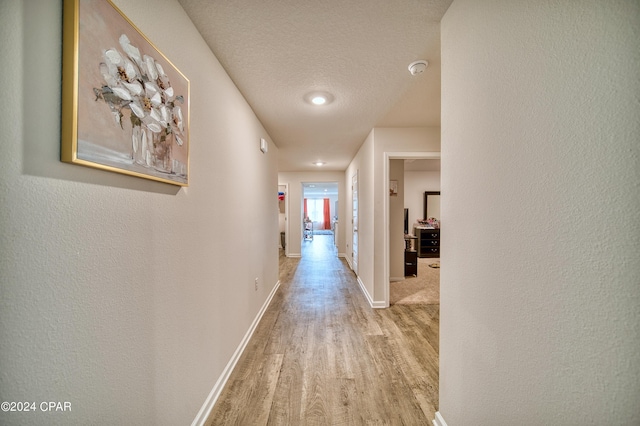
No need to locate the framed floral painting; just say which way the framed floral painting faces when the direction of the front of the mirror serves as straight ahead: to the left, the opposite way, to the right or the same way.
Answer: to the left

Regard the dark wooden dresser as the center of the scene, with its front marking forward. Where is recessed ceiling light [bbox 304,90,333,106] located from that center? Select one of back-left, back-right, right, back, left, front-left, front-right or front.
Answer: front

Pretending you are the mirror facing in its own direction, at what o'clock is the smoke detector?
The smoke detector is roughly at 12 o'clock from the mirror.

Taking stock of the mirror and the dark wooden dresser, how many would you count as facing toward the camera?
2

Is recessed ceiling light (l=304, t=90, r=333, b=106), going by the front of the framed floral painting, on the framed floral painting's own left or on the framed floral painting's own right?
on the framed floral painting's own left

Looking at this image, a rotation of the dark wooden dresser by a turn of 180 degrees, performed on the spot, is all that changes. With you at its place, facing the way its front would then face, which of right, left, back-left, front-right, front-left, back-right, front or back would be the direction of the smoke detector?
back

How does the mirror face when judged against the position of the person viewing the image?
facing the viewer

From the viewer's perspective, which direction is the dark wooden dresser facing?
toward the camera

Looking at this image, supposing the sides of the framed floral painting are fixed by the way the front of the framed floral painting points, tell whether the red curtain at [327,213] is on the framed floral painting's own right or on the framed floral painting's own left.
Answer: on the framed floral painting's own left

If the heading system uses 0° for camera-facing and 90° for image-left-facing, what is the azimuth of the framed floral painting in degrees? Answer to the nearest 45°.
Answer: approximately 315°

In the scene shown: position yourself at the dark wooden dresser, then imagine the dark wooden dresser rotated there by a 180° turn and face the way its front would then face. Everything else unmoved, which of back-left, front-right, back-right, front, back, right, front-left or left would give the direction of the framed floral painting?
back

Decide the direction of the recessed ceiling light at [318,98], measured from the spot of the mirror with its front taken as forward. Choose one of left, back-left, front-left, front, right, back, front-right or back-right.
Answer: front

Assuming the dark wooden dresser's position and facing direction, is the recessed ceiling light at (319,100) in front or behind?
in front

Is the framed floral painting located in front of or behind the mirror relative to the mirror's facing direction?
in front
